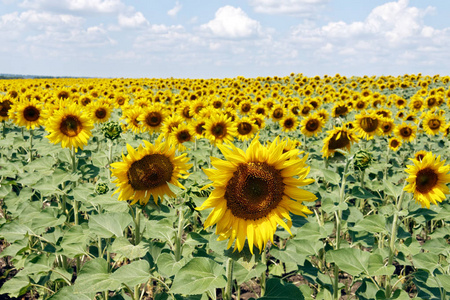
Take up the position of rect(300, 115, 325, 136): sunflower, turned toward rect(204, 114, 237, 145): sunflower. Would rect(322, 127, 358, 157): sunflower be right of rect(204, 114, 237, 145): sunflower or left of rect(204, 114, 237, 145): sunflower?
left

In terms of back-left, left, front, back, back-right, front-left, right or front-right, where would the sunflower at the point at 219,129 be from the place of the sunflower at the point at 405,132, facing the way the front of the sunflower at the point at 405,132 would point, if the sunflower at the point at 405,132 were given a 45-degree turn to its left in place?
right

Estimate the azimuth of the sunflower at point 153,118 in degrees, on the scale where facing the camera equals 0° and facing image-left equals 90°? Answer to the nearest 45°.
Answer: approximately 0°

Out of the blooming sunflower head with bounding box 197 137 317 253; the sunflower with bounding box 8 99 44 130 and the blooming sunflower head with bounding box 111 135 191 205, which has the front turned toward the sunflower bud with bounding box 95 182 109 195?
the sunflower

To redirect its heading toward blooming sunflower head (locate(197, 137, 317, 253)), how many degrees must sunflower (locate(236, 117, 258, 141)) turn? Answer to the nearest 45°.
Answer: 0° — it already faces it

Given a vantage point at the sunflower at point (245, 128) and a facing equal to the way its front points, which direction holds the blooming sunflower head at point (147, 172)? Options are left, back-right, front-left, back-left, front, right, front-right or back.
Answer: front

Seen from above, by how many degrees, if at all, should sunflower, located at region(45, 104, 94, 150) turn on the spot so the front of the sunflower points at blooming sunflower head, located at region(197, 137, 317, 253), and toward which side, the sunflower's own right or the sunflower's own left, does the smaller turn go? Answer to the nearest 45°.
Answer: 0° — it already faces it

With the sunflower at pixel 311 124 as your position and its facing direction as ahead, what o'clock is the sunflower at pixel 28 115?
the sunflower at pixel 28 115 is roughly at 2 o'clock from the sunflower at pixel 311 124.

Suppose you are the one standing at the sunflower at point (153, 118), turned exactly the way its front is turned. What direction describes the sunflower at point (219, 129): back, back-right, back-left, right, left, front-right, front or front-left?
front-left

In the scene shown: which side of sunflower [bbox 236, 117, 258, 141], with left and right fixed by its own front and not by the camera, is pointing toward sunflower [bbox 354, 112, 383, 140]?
left

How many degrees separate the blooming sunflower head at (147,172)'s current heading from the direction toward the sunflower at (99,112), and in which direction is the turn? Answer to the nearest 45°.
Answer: approximately 180°
